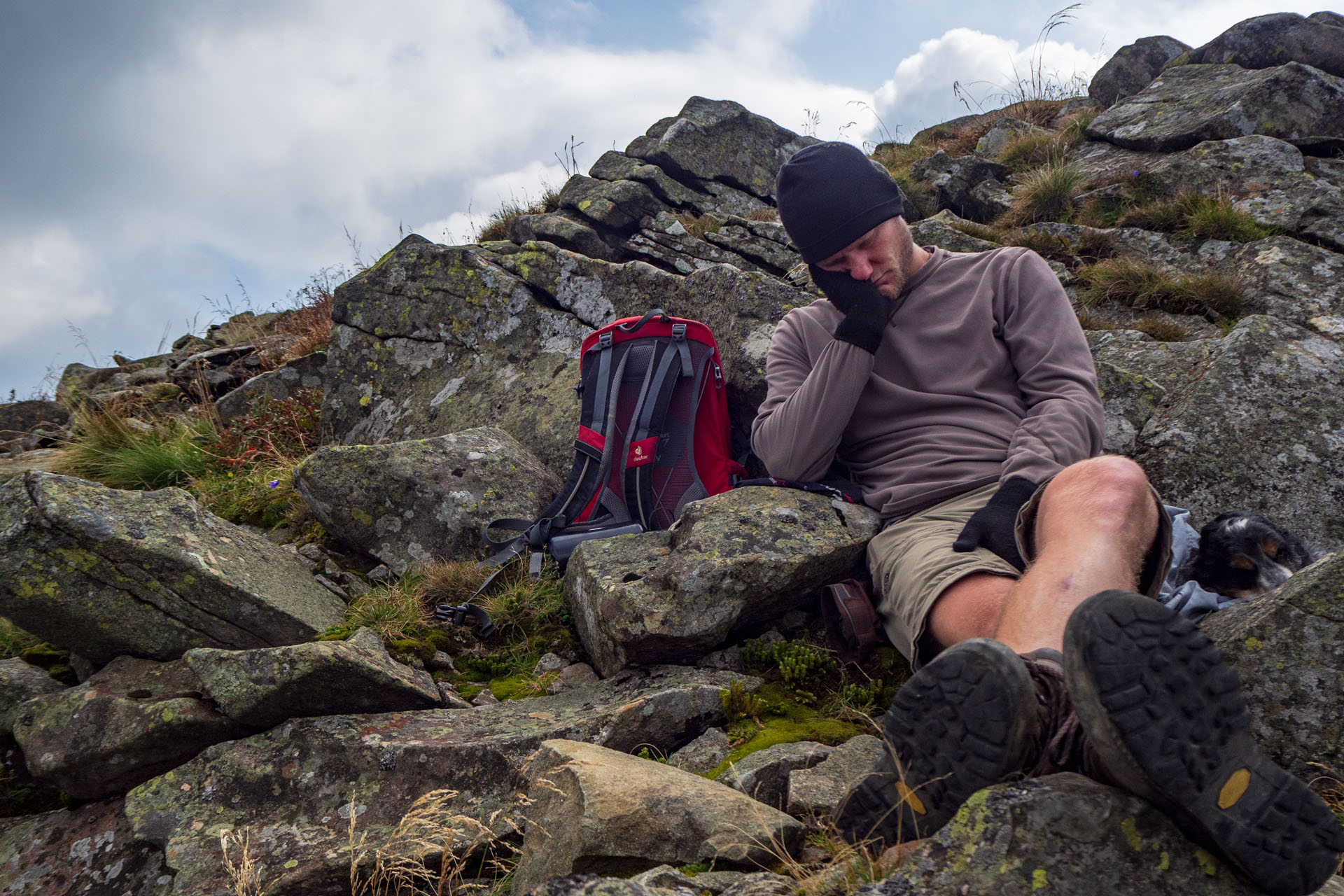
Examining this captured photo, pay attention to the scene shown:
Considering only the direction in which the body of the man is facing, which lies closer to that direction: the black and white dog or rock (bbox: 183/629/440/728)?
the rock

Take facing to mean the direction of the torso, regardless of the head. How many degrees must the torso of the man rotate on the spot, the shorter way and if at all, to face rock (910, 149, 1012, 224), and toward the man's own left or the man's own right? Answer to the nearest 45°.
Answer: approximately 180°

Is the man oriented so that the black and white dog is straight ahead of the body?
no

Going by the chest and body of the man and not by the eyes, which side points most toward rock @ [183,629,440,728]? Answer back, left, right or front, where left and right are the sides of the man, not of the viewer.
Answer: right

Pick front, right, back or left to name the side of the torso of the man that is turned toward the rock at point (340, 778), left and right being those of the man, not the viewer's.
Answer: right

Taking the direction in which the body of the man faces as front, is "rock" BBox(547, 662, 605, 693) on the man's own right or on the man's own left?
on the man's own right

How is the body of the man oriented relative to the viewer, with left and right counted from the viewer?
facing the viewer

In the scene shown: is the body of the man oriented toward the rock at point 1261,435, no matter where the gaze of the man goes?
no

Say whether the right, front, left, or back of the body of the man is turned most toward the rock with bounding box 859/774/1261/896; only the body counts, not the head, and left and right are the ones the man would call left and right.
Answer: front

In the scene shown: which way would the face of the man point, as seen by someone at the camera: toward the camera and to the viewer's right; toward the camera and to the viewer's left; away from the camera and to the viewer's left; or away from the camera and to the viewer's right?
toward the camera and to the viewer's left

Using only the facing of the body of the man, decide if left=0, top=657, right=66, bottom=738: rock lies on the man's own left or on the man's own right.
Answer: on the man's own right

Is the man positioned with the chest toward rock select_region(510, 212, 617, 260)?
no
